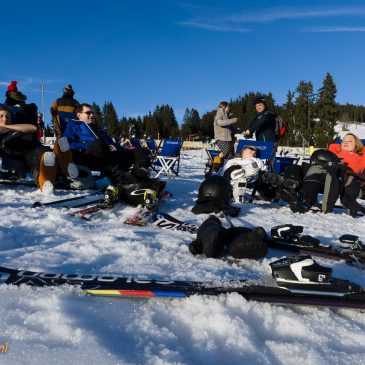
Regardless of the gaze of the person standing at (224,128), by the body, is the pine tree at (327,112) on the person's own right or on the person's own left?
on the person's own left

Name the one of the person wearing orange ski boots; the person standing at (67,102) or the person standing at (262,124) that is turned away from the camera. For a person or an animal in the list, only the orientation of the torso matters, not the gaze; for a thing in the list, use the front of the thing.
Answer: the person standing at (67,102)

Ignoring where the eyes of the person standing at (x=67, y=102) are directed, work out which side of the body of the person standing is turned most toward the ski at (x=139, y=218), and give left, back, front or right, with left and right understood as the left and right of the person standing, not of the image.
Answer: back

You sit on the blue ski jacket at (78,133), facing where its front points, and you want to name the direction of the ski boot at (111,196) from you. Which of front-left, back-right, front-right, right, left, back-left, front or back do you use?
front-right

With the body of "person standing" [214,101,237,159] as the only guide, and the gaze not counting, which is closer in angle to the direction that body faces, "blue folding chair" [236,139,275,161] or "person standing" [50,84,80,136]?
the blue folding chair

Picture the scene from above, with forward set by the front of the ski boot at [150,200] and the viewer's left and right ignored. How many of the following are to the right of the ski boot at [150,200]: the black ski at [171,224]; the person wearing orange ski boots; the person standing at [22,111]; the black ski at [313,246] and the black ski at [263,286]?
2

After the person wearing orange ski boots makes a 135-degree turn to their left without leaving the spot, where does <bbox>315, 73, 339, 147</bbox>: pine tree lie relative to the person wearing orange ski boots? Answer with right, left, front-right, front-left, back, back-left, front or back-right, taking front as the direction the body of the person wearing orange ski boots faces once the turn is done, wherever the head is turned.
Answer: front-right

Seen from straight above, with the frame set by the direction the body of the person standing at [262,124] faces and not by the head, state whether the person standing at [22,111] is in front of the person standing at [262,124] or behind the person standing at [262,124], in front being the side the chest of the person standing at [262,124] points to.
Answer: in front

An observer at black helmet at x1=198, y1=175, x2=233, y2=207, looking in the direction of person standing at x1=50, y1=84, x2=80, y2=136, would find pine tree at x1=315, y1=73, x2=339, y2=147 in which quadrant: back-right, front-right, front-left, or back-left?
front-right

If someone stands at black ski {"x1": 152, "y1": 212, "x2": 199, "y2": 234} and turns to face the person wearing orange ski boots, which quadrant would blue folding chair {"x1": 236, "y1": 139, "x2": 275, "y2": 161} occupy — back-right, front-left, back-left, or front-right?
front-right

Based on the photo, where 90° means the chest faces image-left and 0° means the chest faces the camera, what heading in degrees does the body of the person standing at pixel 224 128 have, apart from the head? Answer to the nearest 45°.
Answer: approximately 270°

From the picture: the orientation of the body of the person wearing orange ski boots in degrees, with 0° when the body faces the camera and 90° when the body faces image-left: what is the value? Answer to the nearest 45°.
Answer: approximately 315°

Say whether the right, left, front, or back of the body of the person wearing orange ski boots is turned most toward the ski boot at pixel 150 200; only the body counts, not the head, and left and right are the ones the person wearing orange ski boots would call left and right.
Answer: front
